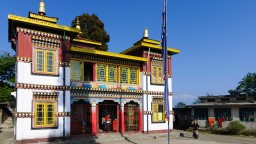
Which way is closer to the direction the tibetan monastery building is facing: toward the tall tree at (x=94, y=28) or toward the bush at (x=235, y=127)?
the bush

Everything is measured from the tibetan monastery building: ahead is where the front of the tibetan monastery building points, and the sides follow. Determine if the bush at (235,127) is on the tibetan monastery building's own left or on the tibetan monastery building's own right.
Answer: on the tibetan monastery building's own left

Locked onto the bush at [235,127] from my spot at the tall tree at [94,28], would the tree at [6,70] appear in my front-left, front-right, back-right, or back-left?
back-right

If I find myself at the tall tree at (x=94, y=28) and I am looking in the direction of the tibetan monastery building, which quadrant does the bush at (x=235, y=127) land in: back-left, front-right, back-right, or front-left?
front-left

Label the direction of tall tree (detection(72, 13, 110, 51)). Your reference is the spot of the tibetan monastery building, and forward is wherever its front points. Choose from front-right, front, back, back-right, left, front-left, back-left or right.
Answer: back-left

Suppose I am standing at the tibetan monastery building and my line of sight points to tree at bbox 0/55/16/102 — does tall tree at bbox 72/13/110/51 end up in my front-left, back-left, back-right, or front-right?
front-right

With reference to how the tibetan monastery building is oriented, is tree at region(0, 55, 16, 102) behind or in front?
behind

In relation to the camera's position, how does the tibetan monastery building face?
facing the viewer and to the right of the viewer

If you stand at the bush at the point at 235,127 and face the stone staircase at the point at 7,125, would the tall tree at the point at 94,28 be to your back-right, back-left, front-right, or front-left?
front-right
